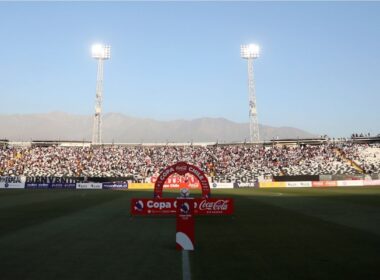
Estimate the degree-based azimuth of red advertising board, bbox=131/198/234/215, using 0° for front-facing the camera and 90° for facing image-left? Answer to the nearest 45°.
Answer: approximately 0°
